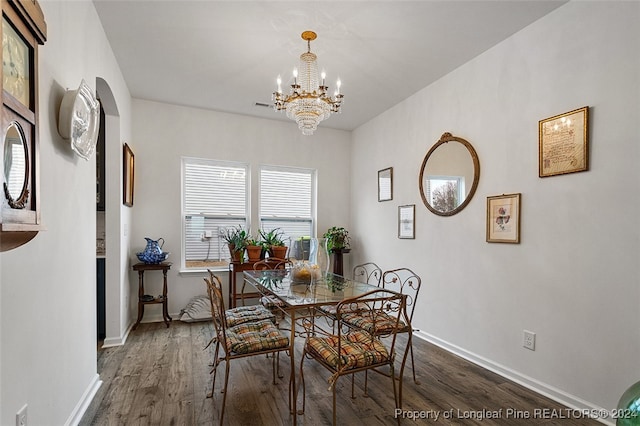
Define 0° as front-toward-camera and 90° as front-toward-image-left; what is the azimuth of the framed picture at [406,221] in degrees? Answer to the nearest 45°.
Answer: approximately 45°

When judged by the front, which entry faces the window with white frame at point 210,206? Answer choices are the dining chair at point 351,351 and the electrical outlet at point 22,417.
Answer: the dining chair

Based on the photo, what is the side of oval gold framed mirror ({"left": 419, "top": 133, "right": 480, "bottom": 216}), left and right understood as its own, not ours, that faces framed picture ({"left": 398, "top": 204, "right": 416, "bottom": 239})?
right

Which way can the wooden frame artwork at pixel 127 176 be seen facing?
to the viewer's right

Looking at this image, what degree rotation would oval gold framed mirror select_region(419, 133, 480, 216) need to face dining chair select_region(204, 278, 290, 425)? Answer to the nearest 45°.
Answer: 0° — it already faces it

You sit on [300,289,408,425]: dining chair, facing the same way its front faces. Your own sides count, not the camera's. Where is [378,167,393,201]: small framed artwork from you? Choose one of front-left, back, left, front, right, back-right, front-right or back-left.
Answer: front-right

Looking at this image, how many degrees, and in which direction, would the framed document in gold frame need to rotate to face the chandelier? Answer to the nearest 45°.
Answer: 0° — it already faces it

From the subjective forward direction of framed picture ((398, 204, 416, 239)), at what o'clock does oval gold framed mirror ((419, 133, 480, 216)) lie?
The oval gold framed mirror is roughly at 9 o'clock from the framed picture.

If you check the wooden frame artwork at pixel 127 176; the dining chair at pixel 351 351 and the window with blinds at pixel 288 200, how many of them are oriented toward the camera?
1

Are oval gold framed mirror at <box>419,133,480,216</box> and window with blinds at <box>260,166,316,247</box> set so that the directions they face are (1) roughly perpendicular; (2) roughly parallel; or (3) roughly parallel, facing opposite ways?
roughly perpendicular

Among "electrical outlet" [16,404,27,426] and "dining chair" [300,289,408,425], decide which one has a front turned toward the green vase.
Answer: the electrical outlet

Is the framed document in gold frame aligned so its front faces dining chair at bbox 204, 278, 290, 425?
yes
